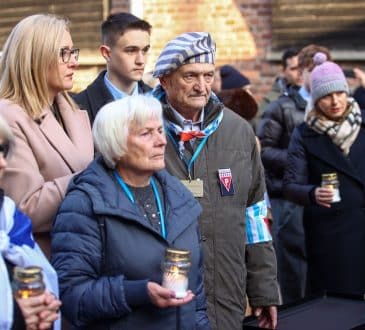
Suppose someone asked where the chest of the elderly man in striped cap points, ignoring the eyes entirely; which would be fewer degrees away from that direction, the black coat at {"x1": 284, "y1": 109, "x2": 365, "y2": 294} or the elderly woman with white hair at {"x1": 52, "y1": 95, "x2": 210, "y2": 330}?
the elderly woman with white hair

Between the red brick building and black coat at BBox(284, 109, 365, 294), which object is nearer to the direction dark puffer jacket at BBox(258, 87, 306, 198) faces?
the black coat

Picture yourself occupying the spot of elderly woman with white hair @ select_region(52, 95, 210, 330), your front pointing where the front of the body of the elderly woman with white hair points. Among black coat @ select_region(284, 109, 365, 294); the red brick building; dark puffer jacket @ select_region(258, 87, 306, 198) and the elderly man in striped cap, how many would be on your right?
0

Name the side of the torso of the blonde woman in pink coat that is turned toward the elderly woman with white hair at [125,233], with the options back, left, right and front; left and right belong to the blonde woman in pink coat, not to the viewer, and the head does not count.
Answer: front

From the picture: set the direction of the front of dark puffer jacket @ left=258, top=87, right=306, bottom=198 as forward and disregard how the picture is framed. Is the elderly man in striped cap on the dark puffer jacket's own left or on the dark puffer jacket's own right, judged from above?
on the dark puffer jacket's own right

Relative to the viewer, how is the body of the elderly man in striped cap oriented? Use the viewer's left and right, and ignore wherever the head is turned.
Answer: facing the viewer

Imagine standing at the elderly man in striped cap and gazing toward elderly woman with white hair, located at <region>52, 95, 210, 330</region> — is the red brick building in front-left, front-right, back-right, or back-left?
back-right

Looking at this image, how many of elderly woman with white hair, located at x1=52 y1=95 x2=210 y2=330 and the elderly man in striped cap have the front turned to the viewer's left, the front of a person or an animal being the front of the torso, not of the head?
0

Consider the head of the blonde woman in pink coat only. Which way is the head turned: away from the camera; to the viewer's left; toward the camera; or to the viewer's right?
to the viewer's right

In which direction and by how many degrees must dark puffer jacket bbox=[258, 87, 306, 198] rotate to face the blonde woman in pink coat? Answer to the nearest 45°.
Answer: approximately 45° to its right

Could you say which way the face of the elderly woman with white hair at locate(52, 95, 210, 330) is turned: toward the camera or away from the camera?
toward the camera

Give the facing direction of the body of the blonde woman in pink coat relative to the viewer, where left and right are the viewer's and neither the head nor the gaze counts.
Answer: facing the viewer and to the right of the viewer

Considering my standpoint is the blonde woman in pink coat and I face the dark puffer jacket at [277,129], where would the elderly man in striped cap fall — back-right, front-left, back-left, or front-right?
front-right

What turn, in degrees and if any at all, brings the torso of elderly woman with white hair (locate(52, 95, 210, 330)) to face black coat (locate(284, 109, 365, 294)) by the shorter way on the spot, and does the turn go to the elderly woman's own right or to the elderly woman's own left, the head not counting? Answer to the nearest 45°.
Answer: approximately 90° to the elderly woman's own left

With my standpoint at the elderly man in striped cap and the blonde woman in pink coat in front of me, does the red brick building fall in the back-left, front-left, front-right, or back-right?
back-right
